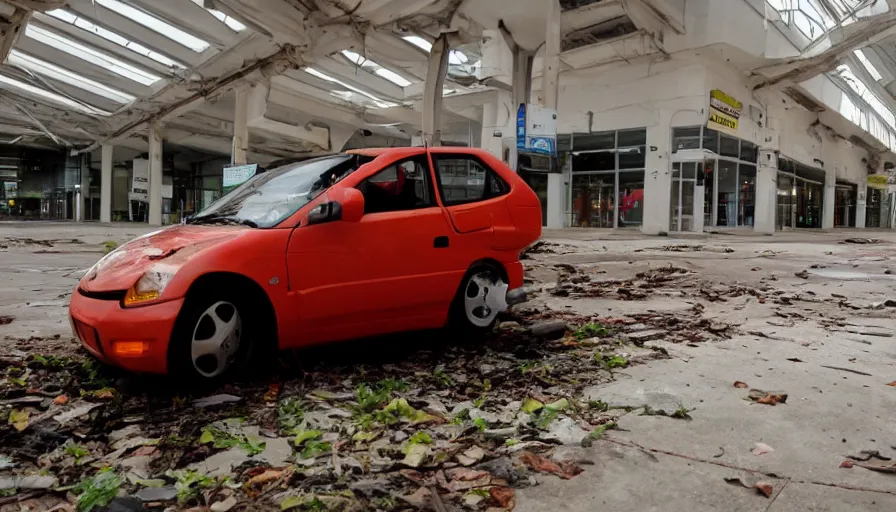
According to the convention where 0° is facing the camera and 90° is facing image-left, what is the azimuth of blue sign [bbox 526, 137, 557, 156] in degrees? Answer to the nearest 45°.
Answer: approximately 0°

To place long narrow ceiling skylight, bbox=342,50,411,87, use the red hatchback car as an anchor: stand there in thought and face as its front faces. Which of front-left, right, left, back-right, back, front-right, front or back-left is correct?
back-right

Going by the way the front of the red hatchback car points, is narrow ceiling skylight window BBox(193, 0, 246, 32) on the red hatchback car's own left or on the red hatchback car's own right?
on the red hatchback car's own right

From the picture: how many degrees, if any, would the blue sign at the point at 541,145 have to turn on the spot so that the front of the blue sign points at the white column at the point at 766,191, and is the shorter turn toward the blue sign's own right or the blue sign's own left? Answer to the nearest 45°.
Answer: approximately 135° to the blue sign's own left

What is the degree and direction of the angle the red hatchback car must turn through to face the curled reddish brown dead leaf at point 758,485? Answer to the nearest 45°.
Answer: approximately 90° to its left

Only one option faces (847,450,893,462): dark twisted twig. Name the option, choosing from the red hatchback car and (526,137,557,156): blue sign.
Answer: the blue sign

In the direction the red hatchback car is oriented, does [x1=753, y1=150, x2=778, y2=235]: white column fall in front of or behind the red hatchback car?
behind

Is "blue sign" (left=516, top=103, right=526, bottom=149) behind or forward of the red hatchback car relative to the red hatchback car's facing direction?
behind

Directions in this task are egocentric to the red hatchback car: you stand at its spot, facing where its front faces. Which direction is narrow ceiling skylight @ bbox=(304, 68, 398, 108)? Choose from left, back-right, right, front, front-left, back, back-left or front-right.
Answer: back-right

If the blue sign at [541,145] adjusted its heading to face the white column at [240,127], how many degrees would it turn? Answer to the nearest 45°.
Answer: approximately 135° to its right

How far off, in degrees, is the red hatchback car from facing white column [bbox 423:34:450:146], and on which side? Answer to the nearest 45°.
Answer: approximately 135° to its right

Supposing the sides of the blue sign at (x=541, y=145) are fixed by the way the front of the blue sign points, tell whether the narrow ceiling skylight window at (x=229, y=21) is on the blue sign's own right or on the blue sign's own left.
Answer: on the blue sign's own right
